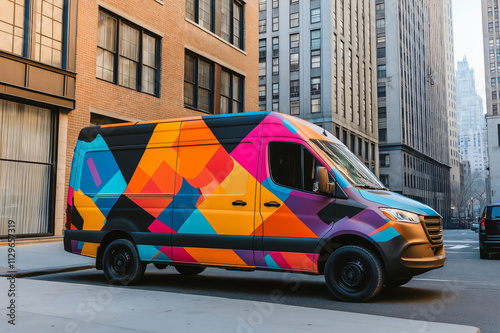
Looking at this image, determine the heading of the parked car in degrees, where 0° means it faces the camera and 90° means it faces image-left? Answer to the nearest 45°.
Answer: approximately 180°
